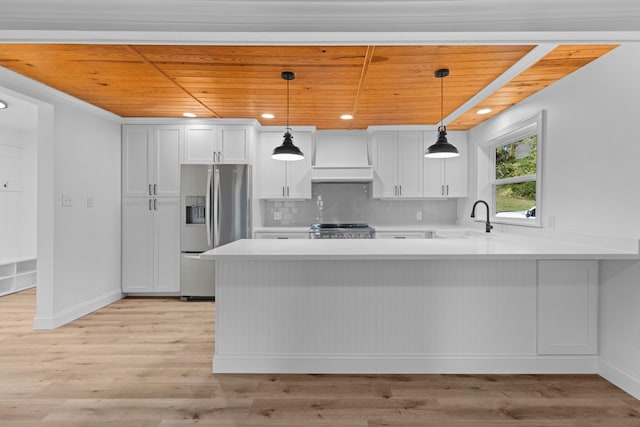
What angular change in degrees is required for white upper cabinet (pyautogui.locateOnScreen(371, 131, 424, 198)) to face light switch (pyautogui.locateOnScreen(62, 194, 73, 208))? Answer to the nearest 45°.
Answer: approximately 45° to its right

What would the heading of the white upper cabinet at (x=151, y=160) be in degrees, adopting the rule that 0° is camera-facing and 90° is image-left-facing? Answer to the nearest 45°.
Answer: approximately 0°

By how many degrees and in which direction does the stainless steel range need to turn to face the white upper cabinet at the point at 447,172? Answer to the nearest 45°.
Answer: approximately 90° to its left

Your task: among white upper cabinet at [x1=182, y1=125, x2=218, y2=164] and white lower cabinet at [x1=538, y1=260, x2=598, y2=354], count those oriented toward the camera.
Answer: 2

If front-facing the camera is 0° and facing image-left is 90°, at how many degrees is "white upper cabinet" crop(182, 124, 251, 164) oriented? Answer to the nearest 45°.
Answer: approximately 0°

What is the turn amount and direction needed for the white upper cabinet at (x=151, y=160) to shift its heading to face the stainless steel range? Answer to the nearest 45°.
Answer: approximately 45° to its left

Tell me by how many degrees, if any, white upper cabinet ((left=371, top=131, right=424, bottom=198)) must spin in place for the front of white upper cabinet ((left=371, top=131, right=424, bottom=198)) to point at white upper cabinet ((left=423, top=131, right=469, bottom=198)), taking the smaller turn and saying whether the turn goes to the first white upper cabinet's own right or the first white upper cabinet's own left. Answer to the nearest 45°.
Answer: approximately 90° to the first white upper cabinet's own left

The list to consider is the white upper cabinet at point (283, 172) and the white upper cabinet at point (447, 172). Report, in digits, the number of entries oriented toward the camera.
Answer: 2

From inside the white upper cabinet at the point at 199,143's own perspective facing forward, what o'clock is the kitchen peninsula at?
The kitchen peninsula is roughly at 11 o'clock from the white upper cabinet.

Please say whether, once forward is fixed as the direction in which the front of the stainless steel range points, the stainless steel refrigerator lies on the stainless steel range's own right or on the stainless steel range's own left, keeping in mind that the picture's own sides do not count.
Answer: on the stainless steel range's own right

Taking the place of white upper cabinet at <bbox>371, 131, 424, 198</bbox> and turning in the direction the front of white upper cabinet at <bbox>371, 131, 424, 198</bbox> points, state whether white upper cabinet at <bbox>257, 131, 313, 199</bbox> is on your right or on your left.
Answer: on your right

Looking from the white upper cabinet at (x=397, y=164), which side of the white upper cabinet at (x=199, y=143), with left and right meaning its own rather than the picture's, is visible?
left

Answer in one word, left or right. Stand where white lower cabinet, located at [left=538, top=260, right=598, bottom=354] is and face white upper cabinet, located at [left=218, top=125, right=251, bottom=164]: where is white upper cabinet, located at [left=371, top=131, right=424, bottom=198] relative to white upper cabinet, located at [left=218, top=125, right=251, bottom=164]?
right

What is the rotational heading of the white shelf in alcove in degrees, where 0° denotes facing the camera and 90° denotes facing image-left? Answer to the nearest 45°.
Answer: approximately 315°
